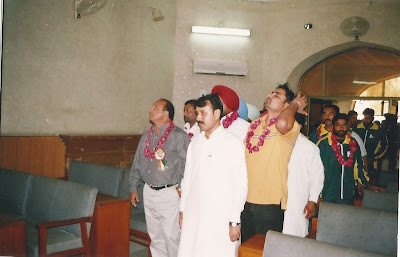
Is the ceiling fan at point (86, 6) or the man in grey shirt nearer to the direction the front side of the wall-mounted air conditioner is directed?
the man in grey shirt

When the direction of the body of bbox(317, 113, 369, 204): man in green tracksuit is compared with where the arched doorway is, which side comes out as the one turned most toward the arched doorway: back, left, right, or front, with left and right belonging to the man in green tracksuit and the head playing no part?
back

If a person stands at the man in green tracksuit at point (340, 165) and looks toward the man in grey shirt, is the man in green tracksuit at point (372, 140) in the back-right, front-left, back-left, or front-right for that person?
back-right

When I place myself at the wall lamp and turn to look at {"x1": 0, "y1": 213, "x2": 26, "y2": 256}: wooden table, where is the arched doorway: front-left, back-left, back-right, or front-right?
back-left

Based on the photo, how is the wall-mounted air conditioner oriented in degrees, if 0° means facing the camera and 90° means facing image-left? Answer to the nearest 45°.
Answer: approximately 0°

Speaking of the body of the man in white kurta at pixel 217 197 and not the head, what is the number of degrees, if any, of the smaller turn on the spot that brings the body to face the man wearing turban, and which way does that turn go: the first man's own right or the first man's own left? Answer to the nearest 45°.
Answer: approximately 135° to the first man's own right

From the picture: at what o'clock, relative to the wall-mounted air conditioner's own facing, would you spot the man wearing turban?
The man wearing turban is roughly at 12 o'clock from the wall-mounted air conditioner.

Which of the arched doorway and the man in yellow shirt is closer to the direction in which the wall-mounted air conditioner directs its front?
the man in yellow shirt

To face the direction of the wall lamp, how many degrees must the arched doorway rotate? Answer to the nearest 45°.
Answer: approximately 45° to its right

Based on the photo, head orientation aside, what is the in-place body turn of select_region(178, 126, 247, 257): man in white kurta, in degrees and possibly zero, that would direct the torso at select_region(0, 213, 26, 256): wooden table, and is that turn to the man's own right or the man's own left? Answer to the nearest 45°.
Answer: approximately 45° to the man's own right

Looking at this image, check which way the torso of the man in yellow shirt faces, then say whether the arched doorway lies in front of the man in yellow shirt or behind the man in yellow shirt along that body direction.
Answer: behind

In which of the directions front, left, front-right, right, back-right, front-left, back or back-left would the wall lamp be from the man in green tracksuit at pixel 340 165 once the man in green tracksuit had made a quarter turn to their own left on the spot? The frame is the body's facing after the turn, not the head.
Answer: back-left
